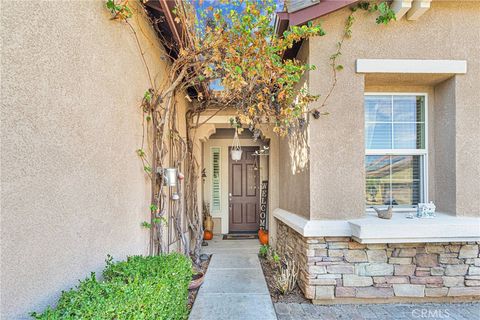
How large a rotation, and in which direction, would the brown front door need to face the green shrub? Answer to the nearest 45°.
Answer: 0° — it already faces it

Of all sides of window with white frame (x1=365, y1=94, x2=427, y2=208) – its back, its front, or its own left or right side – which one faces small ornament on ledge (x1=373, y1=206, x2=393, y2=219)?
front

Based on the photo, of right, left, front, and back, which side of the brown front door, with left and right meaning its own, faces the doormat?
front

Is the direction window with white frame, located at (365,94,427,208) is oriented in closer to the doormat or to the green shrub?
the green shrub

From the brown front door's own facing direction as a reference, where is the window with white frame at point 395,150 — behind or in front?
in front

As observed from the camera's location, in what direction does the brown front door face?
facing the viewer

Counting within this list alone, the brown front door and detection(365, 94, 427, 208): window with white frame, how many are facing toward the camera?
2

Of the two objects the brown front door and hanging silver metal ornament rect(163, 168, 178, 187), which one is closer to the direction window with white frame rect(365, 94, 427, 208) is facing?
the hanging silver metal ornament

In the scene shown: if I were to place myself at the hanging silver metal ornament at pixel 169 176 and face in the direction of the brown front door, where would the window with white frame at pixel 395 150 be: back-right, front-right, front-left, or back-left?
front-right
